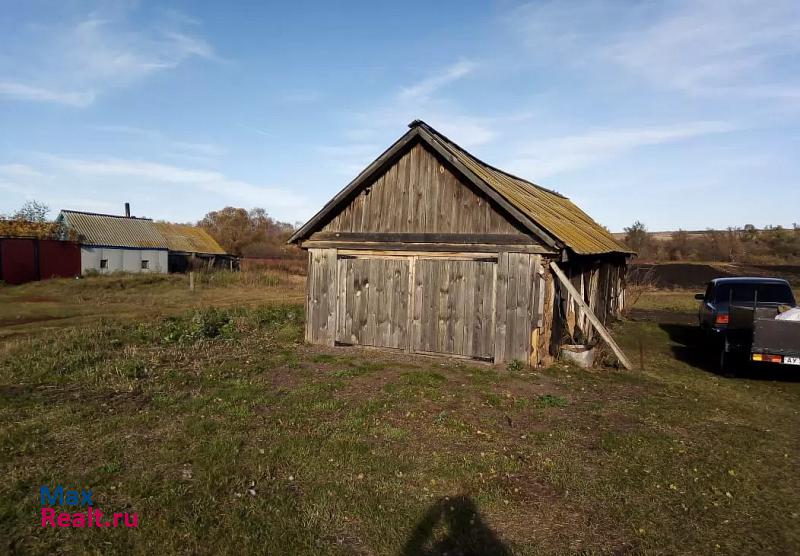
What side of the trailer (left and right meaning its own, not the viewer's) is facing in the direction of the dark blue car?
front

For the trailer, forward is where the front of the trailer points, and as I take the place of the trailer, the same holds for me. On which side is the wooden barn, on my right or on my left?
on my left

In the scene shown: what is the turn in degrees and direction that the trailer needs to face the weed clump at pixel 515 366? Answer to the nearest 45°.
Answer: approximately 135° to its left

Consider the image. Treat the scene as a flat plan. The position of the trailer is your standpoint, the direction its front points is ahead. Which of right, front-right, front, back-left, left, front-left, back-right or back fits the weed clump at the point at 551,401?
back-left

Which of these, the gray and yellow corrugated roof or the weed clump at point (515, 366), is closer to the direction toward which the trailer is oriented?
the gray and yellow corrugated roof

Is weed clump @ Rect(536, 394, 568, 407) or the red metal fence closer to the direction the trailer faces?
the red metal fence

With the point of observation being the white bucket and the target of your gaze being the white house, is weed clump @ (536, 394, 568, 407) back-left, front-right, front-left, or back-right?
back-left

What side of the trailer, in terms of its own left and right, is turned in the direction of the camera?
back

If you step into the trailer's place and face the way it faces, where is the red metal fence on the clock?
The red metal fence is roughly at 9 o'clock from the trailer.
